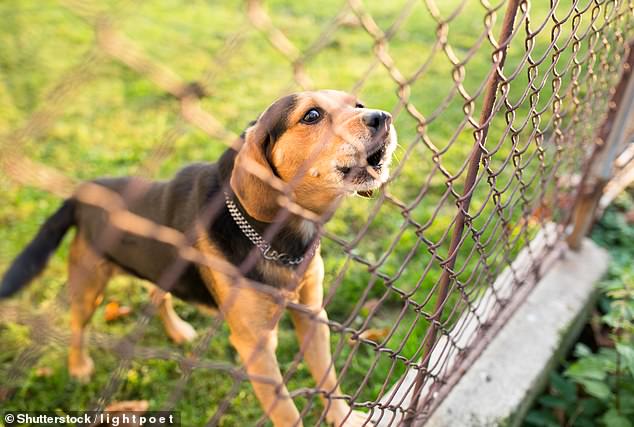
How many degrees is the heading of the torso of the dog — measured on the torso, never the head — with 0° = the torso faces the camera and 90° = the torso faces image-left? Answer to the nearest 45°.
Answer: approximately 315°
